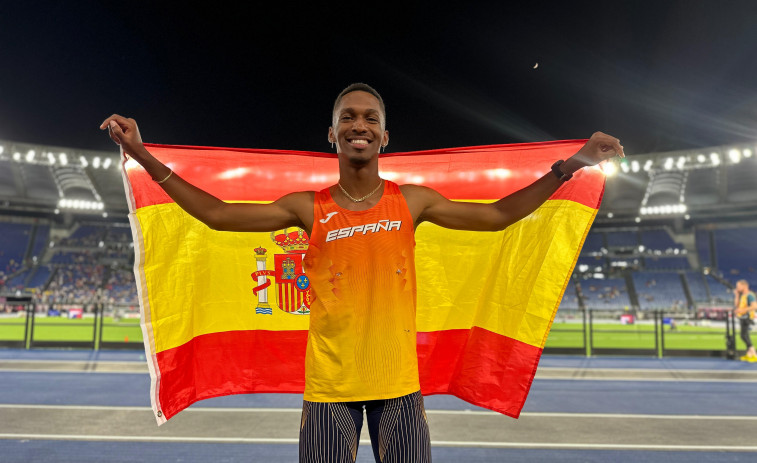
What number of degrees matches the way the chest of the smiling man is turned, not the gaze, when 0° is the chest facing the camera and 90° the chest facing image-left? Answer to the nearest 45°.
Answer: approximately 0°

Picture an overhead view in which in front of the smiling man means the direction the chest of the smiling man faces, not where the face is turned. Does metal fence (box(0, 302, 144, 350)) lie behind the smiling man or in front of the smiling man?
behind

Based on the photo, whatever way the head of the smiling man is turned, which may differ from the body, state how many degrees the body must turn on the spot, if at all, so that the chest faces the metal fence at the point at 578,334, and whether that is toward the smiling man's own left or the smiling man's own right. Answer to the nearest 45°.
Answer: approximately 135° to the smiling man's own left

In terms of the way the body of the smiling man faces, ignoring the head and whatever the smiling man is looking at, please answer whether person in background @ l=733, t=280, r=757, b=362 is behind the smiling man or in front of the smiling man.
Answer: behind
